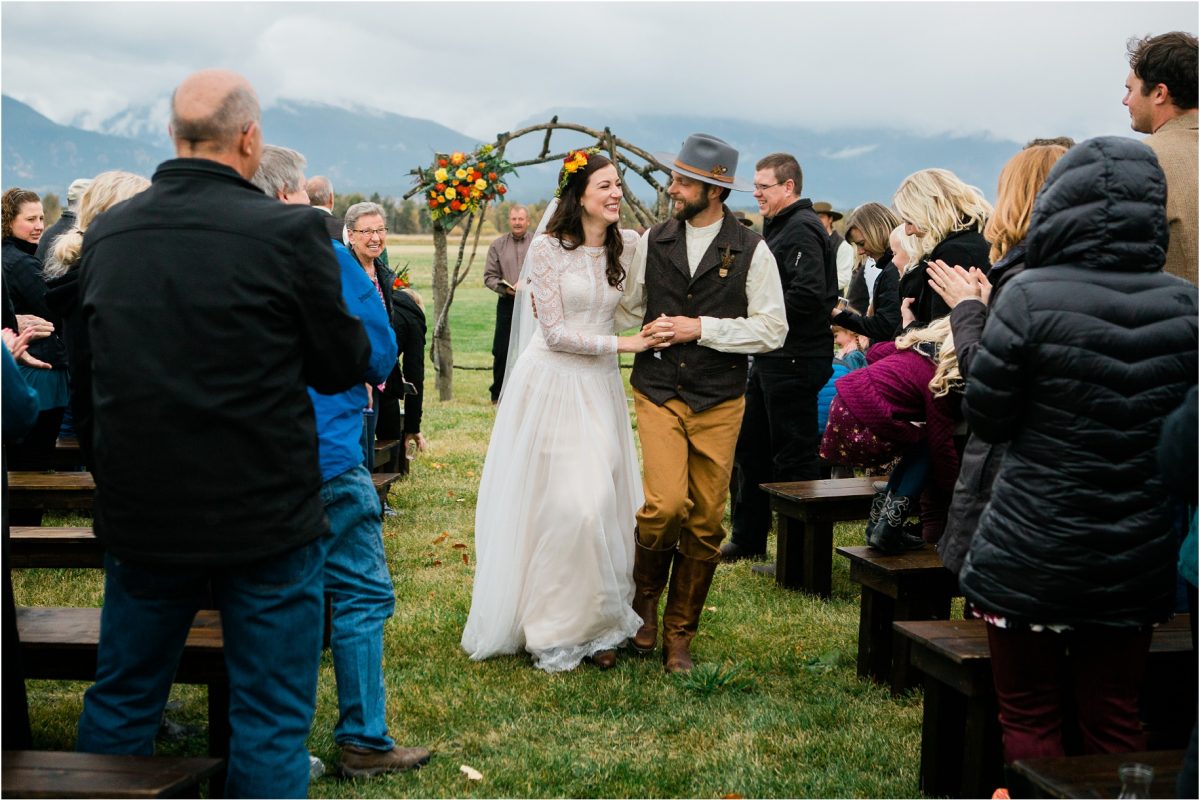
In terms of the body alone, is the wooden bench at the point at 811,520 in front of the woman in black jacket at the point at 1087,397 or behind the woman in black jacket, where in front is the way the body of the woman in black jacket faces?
in front

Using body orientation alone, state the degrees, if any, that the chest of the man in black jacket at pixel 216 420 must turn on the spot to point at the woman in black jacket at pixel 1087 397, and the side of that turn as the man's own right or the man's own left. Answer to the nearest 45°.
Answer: approximately 45° to the man's own right

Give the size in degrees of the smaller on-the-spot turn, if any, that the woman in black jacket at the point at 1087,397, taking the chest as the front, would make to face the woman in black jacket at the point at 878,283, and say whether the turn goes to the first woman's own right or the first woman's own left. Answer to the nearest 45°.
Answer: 0° — they already face them

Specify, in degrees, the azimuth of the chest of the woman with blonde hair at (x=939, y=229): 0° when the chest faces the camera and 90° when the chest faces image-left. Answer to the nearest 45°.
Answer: approximately 90°

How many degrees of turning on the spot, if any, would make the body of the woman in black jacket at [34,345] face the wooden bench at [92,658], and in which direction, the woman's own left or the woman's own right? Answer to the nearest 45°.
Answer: approximately 45° to the woman's own right

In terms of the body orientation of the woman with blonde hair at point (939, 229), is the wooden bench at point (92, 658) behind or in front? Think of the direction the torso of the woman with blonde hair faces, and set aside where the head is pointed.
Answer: in front

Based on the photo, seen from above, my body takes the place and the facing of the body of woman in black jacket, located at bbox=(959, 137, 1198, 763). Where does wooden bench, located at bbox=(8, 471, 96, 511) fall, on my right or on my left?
on my left

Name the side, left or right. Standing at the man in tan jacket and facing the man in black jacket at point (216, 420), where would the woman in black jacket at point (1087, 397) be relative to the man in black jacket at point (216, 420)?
left

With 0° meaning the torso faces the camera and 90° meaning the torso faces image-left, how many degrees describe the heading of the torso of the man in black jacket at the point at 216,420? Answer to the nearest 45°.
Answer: approximately 225°

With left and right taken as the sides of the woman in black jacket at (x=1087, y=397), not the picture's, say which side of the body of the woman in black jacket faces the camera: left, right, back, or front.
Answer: back

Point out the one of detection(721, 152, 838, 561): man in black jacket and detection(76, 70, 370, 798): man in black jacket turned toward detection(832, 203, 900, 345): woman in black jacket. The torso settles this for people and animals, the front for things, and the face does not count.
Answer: detection(76, 70, 370, 798): man in black jacket
